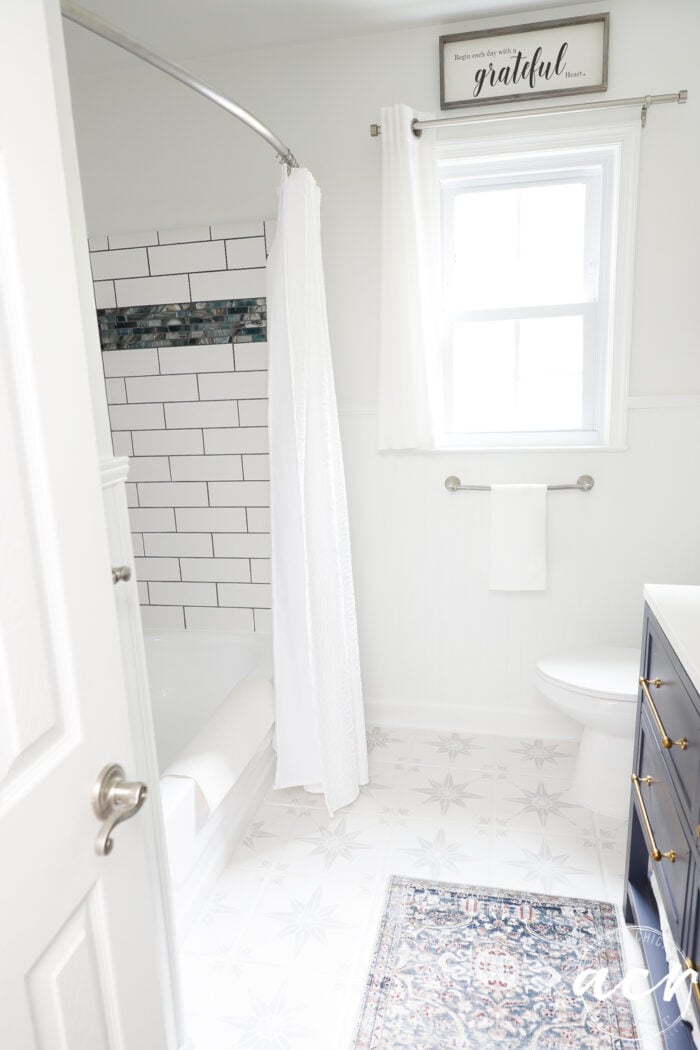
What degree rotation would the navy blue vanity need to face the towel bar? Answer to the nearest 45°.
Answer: approximately 45° to its right

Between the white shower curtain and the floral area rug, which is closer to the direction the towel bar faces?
the floral area rug

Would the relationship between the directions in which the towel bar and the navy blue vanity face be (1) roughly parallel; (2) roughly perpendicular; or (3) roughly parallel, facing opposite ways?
roughly perpendicular

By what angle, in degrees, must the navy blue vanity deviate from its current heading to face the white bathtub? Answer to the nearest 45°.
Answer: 0° — it already faces it

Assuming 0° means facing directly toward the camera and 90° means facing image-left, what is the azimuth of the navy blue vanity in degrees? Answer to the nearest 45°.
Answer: approximately 90°

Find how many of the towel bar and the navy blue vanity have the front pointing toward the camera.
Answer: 1

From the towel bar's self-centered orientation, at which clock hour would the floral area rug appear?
The floral area rug is roughly at 12 o'clock from the towel bar.

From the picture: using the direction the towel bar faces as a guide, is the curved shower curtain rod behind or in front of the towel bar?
in front

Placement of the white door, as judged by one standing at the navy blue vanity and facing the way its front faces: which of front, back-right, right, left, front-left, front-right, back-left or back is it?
front-left

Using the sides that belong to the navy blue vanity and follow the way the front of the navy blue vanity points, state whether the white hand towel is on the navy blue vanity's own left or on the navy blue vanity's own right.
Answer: on the navy blue vanity's own right

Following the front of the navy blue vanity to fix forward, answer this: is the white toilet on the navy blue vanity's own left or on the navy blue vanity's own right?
on the navy blue vanity's own right

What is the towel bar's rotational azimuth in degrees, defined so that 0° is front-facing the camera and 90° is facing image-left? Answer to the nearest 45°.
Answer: approximately 0°
